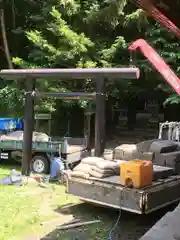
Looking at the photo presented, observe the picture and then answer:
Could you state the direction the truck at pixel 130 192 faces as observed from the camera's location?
facing away from the viewer and to the right of the viewer

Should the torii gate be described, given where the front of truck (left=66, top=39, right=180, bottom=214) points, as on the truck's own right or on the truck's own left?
on the truck's own left

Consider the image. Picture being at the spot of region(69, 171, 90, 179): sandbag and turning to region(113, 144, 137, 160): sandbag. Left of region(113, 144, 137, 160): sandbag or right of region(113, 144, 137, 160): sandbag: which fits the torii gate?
left

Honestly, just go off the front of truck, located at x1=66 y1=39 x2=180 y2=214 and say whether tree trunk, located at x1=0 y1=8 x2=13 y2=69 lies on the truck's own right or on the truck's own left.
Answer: on the truck's own left
